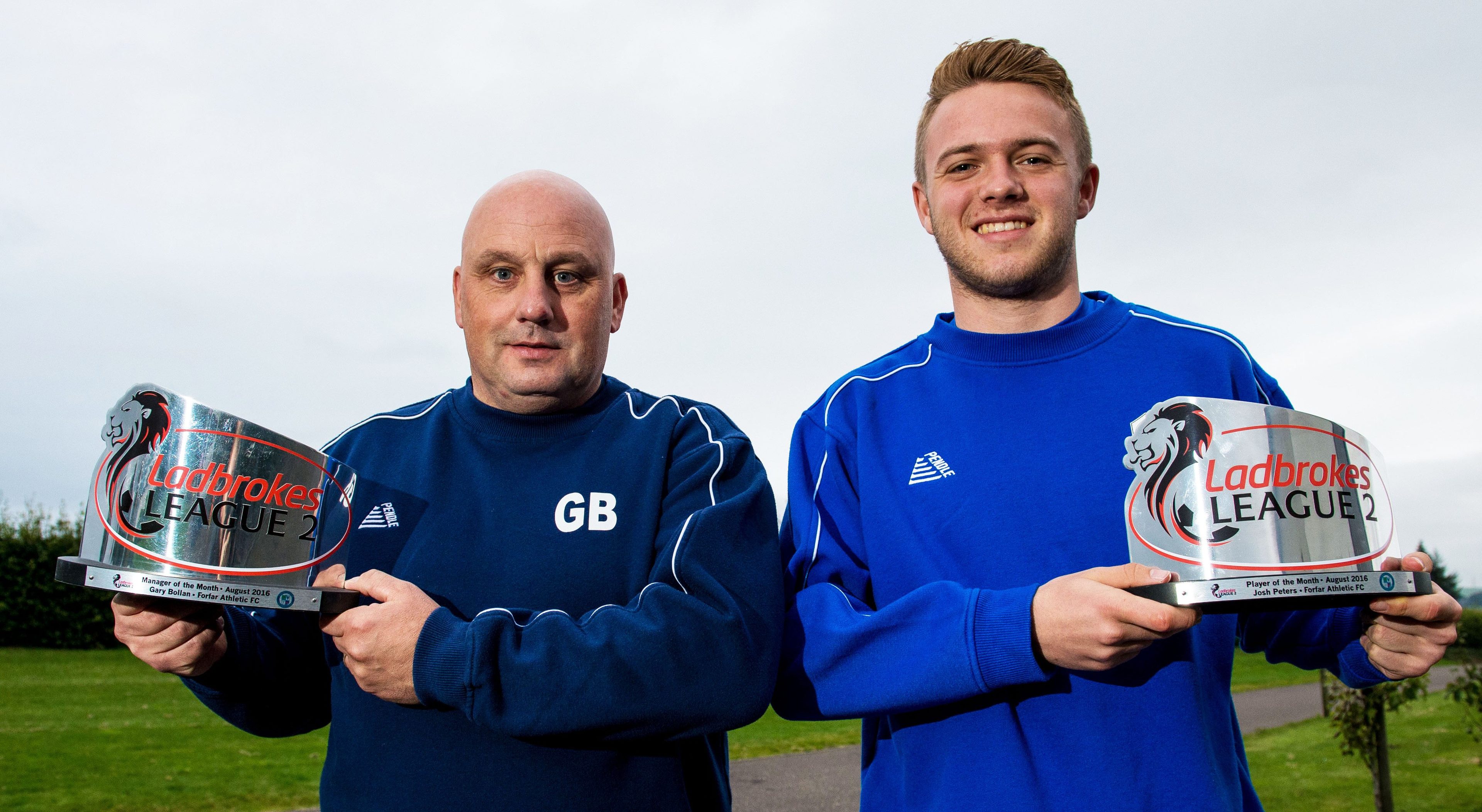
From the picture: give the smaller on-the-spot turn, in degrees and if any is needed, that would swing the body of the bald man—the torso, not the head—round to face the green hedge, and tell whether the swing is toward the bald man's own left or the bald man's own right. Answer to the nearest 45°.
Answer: approximately 180°

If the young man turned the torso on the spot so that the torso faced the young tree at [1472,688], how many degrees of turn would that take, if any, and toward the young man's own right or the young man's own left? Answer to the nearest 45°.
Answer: approximately 180°

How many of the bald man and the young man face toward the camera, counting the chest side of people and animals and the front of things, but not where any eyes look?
2

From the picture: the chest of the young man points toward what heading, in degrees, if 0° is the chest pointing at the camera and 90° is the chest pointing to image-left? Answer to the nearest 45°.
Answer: approximately 0°

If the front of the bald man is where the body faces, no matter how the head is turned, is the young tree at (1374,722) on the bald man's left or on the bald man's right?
on the bald man's left

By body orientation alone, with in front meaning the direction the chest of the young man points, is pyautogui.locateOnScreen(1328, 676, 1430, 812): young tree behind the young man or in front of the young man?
behind

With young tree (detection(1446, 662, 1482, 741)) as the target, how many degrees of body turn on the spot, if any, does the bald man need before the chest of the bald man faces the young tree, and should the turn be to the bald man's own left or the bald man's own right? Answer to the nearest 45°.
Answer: approximately 135° to the bald man's own left

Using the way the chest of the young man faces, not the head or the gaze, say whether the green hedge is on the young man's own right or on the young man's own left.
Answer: on the young man's own right

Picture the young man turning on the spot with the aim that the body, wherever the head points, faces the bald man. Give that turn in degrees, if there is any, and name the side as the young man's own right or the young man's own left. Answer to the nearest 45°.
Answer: approximately 90° to the young man's own right
